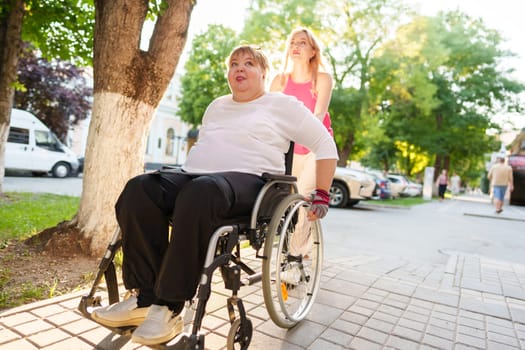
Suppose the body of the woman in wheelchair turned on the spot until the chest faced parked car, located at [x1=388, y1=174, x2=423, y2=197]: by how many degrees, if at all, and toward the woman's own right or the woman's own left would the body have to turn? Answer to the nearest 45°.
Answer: approximately 180°

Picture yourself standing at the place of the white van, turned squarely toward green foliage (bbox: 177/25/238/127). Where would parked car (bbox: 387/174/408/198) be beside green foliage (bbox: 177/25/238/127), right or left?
right

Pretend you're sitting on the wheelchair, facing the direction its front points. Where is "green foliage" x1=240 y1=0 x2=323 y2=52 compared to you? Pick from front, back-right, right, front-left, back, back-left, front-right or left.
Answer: back-right

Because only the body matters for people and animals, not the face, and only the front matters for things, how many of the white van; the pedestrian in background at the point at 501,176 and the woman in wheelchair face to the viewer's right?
1

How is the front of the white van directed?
to the viewer's right

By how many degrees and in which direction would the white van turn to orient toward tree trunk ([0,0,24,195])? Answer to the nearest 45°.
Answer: approximately 90° to its right
